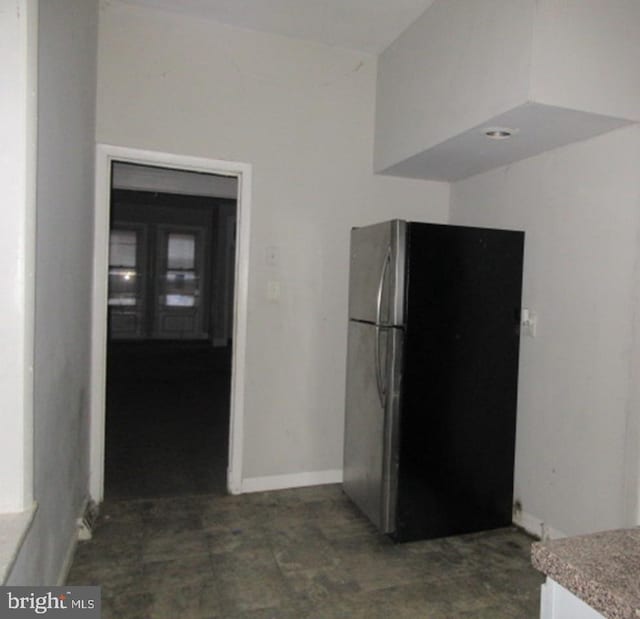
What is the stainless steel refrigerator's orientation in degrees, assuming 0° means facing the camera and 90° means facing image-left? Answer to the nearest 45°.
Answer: approximately 45°

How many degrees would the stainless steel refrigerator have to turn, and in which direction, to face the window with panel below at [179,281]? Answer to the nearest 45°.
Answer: approximately 90° to its right

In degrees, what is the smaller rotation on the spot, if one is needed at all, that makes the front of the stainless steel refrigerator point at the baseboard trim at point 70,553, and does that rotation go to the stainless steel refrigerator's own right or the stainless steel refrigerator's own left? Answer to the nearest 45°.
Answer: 0° — it already faces it

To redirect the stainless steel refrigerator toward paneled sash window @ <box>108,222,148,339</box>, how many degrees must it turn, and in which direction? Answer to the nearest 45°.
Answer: approximately 90° to its right

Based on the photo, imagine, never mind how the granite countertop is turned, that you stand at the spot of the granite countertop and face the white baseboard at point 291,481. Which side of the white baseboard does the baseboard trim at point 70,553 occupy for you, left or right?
left

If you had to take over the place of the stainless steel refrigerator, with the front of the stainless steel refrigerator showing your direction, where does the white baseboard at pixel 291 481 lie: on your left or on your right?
on your right

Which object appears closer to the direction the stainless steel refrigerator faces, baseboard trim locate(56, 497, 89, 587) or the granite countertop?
the baseboard trim
